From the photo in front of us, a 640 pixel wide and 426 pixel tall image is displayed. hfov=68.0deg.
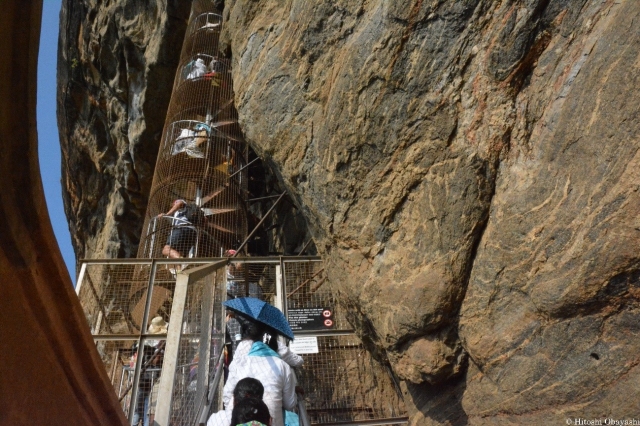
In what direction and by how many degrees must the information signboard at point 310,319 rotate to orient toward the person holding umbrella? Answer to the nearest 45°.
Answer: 0° — it already faces them

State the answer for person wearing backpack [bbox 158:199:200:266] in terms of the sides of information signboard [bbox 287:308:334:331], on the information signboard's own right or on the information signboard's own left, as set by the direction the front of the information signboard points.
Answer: on the information signboard's own right

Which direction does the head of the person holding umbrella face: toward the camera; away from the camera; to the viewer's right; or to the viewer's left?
away from the camera

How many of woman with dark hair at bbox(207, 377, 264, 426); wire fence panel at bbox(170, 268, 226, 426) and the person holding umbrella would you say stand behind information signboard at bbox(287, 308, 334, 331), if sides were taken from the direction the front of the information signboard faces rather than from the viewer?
0

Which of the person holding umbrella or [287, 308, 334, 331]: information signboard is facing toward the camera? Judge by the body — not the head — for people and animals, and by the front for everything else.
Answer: the information signboard

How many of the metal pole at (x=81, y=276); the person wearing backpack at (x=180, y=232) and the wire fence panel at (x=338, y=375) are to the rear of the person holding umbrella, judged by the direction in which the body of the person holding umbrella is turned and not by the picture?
0

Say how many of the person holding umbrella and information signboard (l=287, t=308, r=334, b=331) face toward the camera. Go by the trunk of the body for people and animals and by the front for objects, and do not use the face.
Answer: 1

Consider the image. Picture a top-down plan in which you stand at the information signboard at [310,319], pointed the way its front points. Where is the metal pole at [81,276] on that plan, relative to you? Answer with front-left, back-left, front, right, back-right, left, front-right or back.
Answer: right

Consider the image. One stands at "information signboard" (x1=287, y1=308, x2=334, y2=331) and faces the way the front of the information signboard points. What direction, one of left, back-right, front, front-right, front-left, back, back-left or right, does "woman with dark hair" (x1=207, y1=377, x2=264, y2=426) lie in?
front

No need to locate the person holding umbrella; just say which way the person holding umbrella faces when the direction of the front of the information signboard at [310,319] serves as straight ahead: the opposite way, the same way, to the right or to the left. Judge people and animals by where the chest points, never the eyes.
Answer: the opposite way

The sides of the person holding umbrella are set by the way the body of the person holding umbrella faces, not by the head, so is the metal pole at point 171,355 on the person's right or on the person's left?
on the person's left

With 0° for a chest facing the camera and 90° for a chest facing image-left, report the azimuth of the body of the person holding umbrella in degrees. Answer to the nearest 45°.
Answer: approximately 180°

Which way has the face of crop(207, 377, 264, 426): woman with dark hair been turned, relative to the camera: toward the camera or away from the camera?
away from the camera

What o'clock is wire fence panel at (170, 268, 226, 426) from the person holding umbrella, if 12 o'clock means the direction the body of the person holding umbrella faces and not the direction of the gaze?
The wire fence panel is roughly at 10 o'clock from the person holding umbrella.

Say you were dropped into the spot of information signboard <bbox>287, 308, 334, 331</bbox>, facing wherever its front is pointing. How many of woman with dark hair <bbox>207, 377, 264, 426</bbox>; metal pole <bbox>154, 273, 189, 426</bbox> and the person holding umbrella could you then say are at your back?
0

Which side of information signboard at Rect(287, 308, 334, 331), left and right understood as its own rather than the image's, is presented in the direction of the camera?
front
